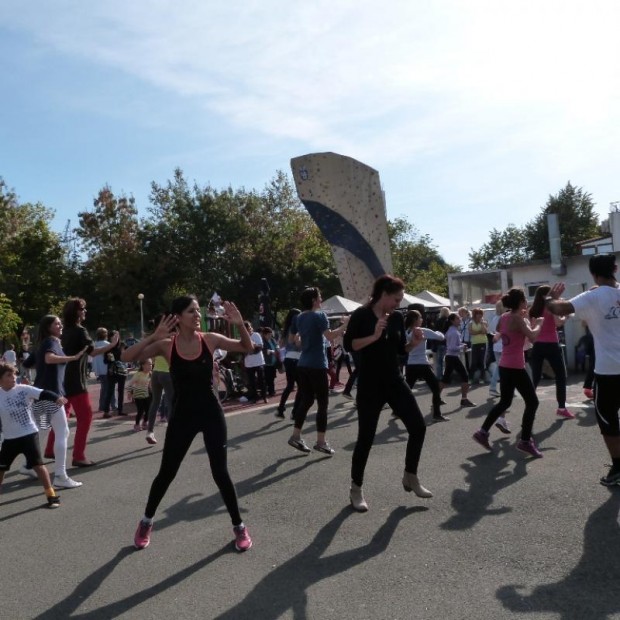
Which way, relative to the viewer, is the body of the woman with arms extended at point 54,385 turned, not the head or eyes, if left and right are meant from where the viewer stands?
facing to the right of the viewer

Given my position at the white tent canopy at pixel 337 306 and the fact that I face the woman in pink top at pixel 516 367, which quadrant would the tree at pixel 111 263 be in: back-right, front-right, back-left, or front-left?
back-right

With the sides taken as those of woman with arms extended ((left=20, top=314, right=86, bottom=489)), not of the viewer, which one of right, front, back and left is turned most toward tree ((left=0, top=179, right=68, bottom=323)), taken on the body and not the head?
left

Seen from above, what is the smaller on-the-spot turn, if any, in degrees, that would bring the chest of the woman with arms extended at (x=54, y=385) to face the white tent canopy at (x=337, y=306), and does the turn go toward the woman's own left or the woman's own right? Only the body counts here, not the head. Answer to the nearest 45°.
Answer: approximately 45° to the woman's own left

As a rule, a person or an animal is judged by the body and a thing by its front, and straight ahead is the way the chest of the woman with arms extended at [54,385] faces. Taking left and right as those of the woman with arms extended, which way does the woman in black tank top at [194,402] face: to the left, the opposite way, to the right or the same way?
to the right

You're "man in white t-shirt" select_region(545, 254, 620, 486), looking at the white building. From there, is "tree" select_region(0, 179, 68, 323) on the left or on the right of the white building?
left

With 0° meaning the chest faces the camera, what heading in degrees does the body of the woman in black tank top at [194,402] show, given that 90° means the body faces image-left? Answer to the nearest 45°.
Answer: approximately 0°
